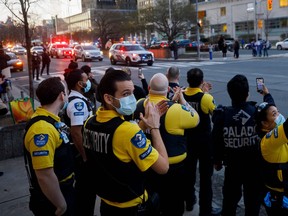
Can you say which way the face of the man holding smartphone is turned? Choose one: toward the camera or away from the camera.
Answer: away from the camera

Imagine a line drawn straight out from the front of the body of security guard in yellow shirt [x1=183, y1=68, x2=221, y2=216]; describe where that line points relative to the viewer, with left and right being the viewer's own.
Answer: facing away from the viewer and to the right of the viewer

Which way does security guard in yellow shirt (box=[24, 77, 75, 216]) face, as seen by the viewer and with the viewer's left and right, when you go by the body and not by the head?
facing to the right of the viewer

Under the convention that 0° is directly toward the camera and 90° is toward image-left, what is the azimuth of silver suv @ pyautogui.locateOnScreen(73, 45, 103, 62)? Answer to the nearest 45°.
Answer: approximately 315°

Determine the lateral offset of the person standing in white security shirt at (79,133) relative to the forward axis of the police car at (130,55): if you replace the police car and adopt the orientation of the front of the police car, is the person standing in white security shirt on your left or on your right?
on your right

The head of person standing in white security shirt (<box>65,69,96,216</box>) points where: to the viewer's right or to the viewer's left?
to the viewer's right

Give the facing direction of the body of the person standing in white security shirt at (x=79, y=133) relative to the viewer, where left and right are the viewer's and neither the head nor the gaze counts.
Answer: facing to the right of the viewer
